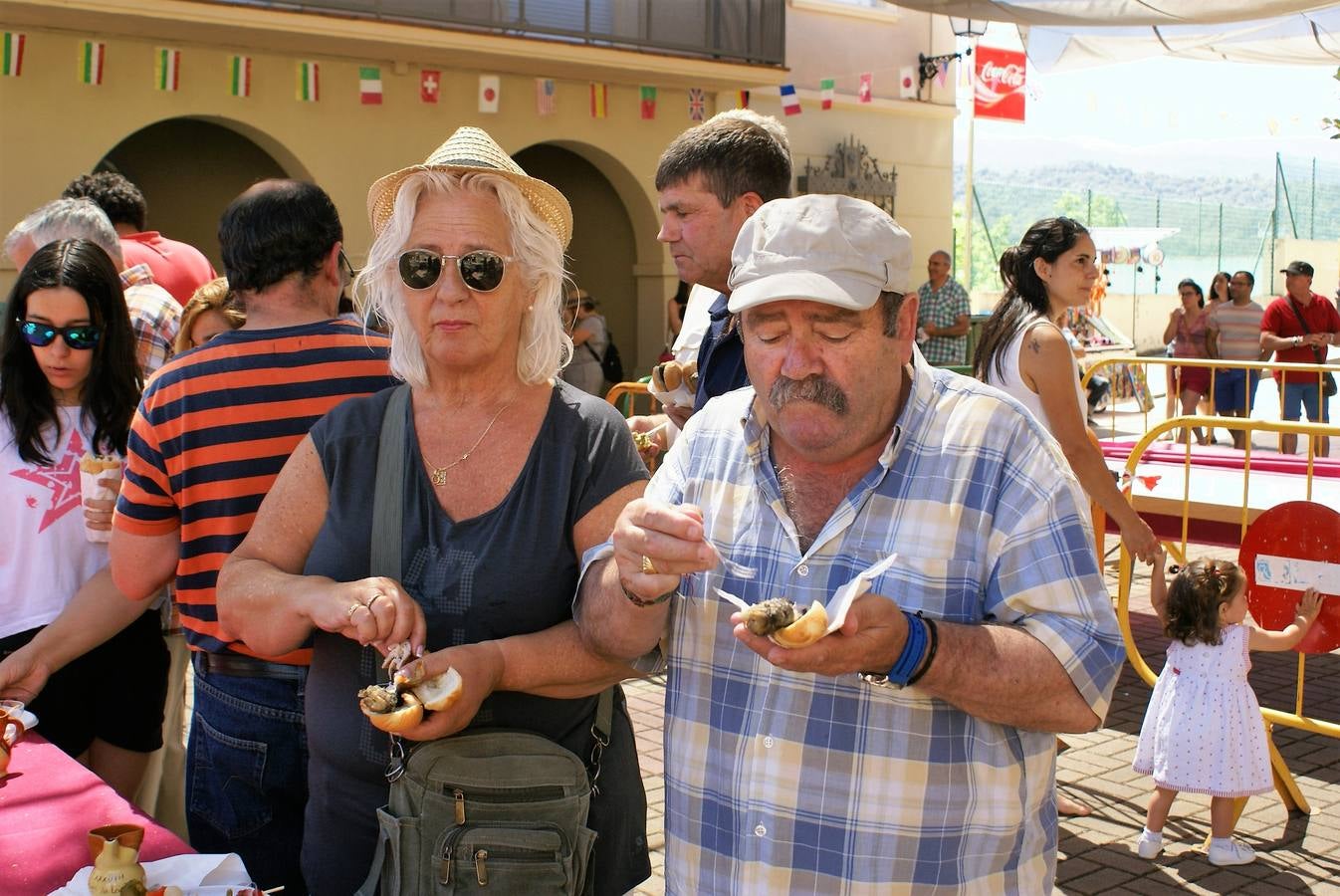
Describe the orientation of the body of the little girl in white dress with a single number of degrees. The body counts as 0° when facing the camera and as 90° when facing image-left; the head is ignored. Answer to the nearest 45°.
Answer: approximately 225°

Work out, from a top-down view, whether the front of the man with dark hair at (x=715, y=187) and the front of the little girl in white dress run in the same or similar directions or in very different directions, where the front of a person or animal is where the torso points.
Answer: very different directions

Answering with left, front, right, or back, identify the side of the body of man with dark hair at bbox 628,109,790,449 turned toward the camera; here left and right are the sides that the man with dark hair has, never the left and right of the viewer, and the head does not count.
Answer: left

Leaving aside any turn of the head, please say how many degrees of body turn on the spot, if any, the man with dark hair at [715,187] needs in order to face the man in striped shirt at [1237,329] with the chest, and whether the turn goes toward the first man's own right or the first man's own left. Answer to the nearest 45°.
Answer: approximately 135° to the first man's own right

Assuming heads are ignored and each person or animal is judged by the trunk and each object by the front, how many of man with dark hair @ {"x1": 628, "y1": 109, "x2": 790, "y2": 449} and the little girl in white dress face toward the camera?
0

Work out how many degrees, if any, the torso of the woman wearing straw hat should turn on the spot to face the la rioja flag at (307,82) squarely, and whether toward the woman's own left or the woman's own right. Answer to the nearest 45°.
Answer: approximately 180°

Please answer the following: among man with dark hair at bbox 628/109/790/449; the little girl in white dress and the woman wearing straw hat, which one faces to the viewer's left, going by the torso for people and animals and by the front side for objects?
the man with dark hair

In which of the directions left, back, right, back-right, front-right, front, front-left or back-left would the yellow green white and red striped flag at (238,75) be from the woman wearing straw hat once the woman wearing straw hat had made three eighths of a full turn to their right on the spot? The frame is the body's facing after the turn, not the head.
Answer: front-right

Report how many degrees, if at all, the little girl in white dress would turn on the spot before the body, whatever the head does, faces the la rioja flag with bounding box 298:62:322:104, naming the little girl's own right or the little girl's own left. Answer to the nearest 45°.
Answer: approximately 90° to the little girl's own left

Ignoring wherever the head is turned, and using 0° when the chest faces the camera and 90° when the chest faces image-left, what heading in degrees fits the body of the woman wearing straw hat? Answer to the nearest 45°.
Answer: approximately 0°

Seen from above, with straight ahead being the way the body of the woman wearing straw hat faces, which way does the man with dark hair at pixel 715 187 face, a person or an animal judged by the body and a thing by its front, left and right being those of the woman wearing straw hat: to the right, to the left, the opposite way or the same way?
to the right

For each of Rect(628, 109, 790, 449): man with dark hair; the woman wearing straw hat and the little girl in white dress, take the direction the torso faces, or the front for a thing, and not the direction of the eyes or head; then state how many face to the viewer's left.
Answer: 1
